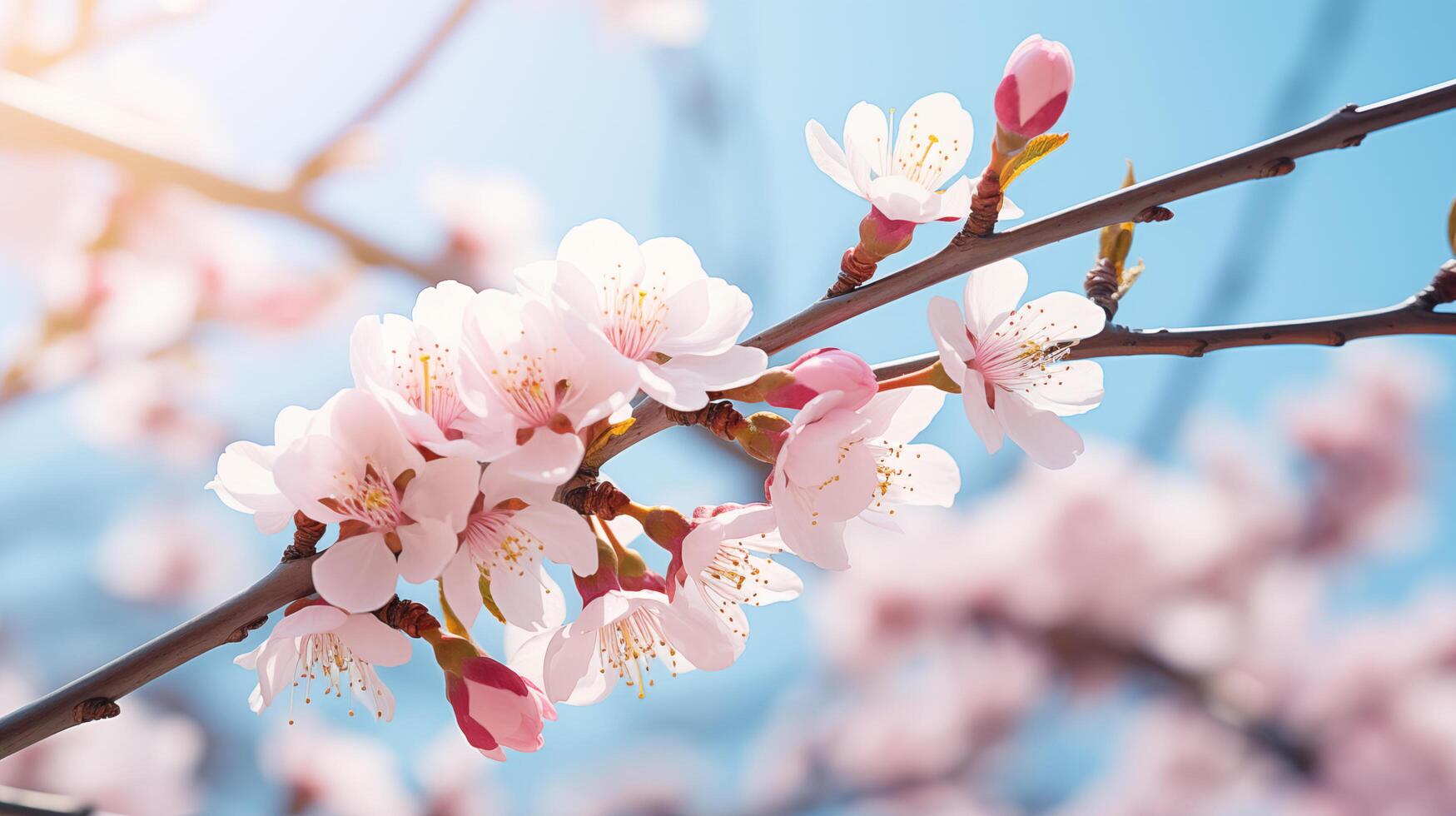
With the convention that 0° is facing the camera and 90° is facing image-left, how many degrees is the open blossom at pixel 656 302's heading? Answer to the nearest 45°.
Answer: approximately 0°

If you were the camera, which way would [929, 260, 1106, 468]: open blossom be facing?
facing the viewer and to the right of the viewer
